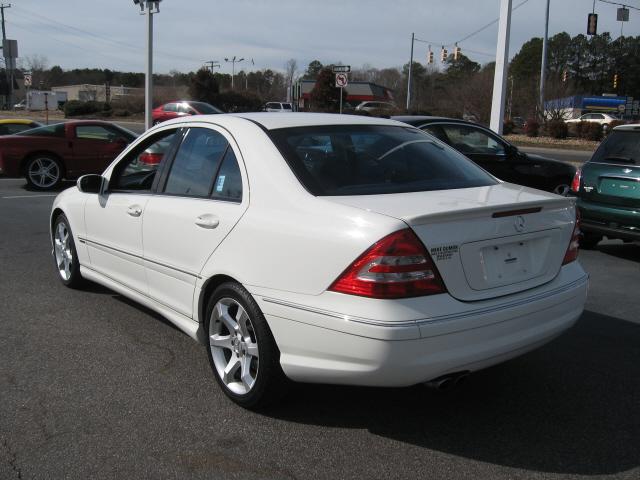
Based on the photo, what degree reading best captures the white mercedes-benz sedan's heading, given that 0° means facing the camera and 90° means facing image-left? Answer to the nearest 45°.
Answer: approximately 135°

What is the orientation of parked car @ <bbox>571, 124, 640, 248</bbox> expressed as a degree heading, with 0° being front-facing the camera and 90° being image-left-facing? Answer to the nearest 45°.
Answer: approximately 180°

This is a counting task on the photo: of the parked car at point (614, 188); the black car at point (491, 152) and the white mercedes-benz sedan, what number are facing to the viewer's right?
1

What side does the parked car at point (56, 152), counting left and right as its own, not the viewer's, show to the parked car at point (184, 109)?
left

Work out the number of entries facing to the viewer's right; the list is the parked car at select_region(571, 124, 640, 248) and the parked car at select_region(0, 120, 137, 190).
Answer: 1

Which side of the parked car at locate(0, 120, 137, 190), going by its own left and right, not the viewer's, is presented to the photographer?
right

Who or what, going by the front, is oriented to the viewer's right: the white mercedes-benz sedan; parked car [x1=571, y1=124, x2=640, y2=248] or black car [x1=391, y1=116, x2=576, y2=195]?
the black car

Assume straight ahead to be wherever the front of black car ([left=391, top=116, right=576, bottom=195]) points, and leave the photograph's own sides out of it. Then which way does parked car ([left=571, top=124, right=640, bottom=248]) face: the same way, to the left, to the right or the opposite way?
to the left

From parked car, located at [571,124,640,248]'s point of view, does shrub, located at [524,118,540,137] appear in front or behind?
in front

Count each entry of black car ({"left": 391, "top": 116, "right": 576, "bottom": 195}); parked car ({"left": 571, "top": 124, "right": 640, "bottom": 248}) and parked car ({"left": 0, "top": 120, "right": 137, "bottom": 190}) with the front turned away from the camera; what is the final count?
1

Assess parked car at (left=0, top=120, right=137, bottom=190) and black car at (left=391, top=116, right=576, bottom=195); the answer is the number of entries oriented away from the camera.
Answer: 0

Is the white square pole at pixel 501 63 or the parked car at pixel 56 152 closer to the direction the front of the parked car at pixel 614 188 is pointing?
the white square pole

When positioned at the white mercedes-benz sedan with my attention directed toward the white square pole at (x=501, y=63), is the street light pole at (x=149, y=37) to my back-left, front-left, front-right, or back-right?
front-left

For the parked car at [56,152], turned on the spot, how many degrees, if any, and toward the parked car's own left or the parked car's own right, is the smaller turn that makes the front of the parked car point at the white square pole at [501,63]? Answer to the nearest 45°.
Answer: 0° — it already faces it

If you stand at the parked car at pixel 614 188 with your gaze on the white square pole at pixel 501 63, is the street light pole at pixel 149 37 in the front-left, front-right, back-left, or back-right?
front-left

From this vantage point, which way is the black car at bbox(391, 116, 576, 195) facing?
to the viewer's right

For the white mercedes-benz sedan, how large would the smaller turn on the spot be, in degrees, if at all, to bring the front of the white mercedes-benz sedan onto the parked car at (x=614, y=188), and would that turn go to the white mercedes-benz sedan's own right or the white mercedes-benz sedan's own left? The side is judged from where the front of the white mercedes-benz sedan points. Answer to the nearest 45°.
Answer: approximately 90° to the white mercedes-benz sedan's own right
